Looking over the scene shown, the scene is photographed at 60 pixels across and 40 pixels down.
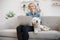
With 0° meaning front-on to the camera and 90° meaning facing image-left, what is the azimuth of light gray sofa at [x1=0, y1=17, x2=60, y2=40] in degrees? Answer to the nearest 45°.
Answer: approximately 0°
